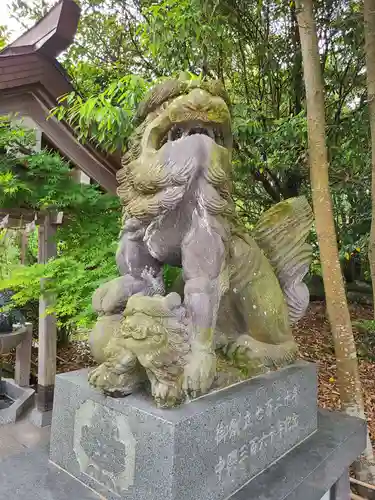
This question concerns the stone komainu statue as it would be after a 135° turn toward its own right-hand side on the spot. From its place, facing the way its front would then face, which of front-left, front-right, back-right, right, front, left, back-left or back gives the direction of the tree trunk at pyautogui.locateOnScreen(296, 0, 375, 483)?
front-right

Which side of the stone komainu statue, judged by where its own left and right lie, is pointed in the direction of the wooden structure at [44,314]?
right

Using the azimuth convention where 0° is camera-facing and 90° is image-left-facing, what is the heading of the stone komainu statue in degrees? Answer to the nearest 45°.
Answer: approximately 45°

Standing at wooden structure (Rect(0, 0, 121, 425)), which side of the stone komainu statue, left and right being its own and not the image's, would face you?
right

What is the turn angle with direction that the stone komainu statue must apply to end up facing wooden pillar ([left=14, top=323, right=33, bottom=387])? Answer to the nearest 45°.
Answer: approximately 90° to its right
